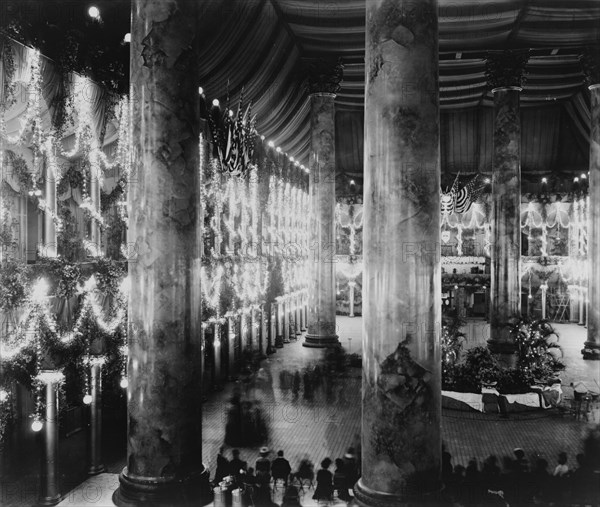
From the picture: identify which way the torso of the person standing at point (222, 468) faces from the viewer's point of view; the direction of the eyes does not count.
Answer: away from the camera

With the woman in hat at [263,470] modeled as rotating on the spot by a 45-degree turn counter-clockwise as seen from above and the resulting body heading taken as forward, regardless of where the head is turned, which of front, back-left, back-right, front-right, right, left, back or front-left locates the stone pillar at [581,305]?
right

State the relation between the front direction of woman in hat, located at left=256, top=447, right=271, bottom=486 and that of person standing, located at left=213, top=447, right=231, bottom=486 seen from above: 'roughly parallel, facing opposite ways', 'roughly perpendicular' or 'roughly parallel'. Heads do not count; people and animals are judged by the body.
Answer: roughly parallel

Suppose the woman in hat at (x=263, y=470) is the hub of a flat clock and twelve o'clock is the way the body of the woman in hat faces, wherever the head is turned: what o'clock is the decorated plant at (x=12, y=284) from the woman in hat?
The decorated plant is roughly at 9 o'clock from the woman in hat.

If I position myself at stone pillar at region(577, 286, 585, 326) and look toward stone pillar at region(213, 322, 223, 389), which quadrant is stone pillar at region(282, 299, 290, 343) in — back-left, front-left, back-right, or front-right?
front-right

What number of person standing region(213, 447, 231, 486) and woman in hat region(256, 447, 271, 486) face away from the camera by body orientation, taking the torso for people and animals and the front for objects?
2

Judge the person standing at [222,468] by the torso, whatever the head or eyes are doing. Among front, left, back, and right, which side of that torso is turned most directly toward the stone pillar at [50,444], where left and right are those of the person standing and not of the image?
left

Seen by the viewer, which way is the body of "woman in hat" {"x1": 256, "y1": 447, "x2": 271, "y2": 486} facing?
away from the camera

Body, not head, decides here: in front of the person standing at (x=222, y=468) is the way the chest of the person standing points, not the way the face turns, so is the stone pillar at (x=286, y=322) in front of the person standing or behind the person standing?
in front

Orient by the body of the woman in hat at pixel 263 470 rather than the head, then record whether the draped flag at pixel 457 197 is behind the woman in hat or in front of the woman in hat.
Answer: in front

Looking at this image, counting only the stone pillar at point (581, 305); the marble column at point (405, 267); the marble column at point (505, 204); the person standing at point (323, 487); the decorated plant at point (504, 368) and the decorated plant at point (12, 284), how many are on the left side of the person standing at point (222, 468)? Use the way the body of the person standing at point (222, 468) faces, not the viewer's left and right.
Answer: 1

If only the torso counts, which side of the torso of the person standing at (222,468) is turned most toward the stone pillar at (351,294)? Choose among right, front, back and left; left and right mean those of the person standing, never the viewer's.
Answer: front
